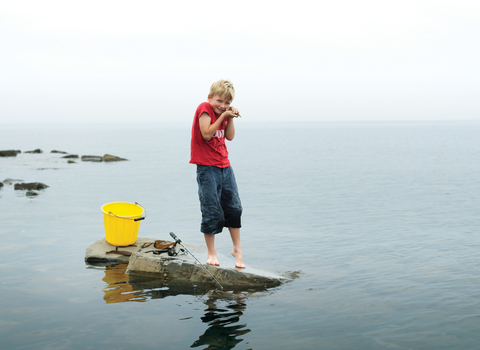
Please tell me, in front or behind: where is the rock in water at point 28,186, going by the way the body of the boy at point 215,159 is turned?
behind

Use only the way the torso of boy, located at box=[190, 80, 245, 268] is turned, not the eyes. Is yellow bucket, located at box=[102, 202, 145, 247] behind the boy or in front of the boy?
behind
